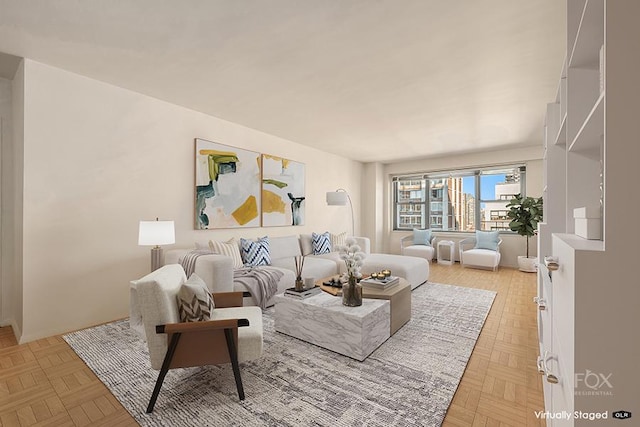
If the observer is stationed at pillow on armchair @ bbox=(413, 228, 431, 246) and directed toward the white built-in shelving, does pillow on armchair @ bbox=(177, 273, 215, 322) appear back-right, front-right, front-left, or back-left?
front-right

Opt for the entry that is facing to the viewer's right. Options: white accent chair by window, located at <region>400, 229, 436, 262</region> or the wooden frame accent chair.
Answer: the wooden frame accent chair

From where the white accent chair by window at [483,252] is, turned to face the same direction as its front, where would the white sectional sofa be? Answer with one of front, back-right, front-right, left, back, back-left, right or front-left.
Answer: front

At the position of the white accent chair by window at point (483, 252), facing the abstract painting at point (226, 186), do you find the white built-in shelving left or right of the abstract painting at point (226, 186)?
left

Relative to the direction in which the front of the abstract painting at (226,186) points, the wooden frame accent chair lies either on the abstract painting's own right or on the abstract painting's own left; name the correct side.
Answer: on the abstract painting's own right

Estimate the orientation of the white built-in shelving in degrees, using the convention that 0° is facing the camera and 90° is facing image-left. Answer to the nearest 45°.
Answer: approximately 90°

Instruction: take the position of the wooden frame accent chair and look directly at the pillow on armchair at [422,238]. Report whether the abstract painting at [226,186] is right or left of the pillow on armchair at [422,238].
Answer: left

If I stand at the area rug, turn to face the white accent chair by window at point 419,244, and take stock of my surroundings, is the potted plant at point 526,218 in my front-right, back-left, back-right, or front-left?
front-right

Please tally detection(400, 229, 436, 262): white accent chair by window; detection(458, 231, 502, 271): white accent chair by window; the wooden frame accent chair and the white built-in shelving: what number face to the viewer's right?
1

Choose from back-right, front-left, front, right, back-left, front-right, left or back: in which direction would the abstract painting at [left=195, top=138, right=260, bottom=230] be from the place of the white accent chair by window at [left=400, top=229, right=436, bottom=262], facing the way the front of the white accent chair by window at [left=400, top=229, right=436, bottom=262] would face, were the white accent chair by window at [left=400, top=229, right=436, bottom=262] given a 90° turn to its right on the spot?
left

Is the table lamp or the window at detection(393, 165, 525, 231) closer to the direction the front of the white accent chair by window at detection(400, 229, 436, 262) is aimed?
the table lamp

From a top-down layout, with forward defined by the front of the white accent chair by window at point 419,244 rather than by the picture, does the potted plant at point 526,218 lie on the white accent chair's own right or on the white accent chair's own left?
on the white accent chair's own left

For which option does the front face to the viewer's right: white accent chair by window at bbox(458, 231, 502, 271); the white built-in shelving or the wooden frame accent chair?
the wooden frame accent chair

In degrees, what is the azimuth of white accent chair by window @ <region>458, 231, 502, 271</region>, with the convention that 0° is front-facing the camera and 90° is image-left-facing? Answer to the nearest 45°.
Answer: approximately 45°

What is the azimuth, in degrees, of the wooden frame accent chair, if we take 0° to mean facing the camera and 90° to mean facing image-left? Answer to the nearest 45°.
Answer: approximately 270°
